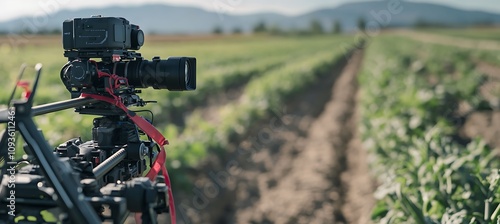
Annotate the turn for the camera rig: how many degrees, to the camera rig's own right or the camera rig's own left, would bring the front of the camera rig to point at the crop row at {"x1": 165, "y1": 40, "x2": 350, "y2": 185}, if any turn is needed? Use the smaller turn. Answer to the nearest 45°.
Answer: approximately 90° to the camera rig's own left

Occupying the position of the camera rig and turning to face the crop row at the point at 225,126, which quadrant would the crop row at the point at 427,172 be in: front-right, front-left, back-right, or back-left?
front-right

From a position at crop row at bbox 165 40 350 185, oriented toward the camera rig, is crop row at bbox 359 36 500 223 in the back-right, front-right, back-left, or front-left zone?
front-left

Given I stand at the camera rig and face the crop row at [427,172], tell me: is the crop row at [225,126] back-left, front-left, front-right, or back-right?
front-left

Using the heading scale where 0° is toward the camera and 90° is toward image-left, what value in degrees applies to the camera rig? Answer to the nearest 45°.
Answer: approximately 270°

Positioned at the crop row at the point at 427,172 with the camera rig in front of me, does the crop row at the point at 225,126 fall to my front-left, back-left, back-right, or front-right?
back-right

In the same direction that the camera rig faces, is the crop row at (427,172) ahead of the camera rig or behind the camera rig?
ahead

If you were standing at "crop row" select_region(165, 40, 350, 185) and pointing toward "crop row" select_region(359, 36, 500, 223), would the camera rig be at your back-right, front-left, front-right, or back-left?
front-right
